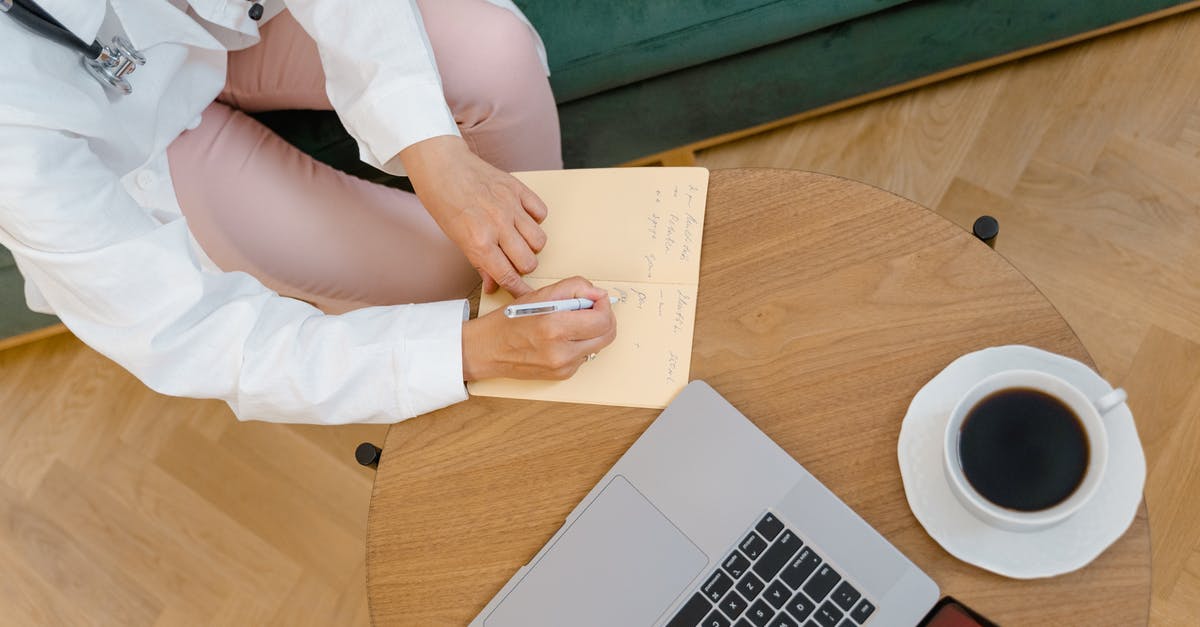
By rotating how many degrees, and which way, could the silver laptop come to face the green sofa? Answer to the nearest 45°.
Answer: approximately 45° to its right

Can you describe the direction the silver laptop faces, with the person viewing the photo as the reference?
facing away from the viewer and to the left of the viewer
